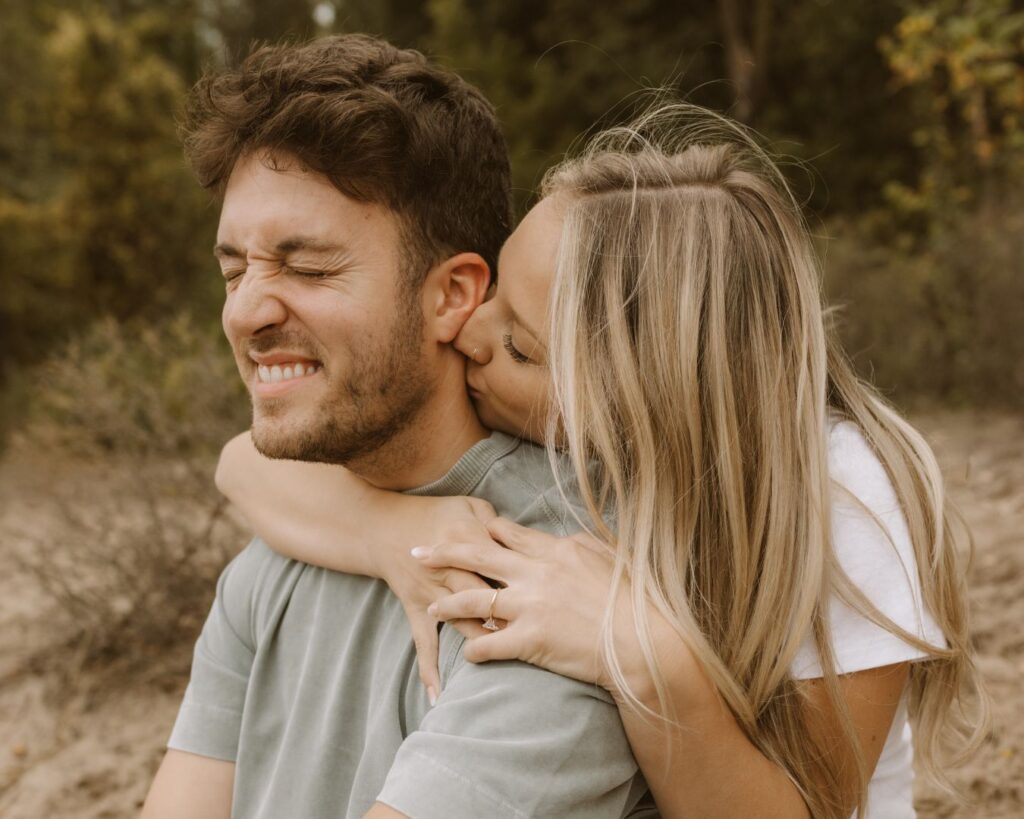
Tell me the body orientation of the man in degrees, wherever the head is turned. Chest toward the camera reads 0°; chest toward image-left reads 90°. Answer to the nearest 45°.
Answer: approximately 45°

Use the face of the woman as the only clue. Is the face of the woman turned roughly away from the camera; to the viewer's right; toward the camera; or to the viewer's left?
to the viewer's left

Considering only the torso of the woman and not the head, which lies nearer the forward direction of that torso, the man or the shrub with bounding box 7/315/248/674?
the man

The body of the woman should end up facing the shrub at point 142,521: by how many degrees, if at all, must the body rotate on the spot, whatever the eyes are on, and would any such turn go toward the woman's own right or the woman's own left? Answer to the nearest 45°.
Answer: approximately 45° to the woman's own right

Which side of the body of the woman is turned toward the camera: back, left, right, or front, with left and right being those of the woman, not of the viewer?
left

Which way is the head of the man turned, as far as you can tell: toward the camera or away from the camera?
toward the camera

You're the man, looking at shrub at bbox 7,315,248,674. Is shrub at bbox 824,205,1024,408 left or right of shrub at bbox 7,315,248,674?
right

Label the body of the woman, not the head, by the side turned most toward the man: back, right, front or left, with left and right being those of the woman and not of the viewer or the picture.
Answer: front

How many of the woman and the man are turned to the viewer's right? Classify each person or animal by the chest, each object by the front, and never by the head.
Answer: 0

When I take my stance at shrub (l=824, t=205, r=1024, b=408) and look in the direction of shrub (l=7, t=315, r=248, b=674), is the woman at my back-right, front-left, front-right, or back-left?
front-left
